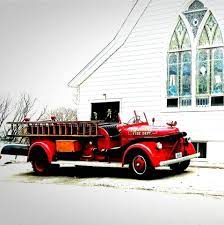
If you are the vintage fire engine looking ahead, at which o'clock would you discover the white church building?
The white church building is roughly at 9 o'clock from the vintage fire engine.

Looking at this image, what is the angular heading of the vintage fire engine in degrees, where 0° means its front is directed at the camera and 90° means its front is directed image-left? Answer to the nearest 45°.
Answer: approximately 315°

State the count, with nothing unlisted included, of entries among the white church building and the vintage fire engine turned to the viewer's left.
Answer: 0

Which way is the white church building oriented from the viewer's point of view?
toward the camera
